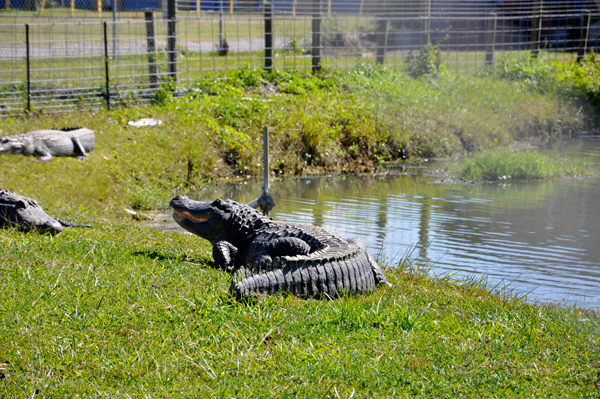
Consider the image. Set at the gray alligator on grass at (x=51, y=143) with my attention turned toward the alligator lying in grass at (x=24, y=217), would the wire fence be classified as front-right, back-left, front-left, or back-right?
back-left

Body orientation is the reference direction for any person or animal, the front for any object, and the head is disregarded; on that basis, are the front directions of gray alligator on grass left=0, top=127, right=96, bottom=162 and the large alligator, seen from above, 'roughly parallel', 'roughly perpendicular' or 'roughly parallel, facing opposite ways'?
roughly parallel

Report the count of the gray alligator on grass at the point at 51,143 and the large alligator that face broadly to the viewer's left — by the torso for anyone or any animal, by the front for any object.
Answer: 2

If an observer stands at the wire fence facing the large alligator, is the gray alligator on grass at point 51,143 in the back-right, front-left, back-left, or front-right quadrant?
front-right

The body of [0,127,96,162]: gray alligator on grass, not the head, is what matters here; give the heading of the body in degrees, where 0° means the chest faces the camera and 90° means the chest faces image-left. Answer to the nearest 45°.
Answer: approximately 90°

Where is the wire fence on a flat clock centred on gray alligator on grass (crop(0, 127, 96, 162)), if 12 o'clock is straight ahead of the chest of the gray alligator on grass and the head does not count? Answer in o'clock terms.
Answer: The wire fence is roughly at 4 o'clock from the gray alligator on grass.

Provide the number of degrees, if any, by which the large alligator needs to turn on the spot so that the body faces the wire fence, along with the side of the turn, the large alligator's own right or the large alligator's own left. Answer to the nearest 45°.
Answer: approximately 90° to the large alligator's own right

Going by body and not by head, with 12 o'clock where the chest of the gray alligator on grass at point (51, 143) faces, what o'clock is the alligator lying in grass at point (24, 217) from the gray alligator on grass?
The alligator lying in grass is roughly at 9 o'clock from the gray alligator on grass.

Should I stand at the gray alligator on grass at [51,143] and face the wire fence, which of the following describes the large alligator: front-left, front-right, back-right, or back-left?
back-right

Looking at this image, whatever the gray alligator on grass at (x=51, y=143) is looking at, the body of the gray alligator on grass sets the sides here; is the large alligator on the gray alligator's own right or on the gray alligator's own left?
on the gray alligator's own left

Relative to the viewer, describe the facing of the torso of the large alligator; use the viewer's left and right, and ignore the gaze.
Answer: facing to the left of the viewer
